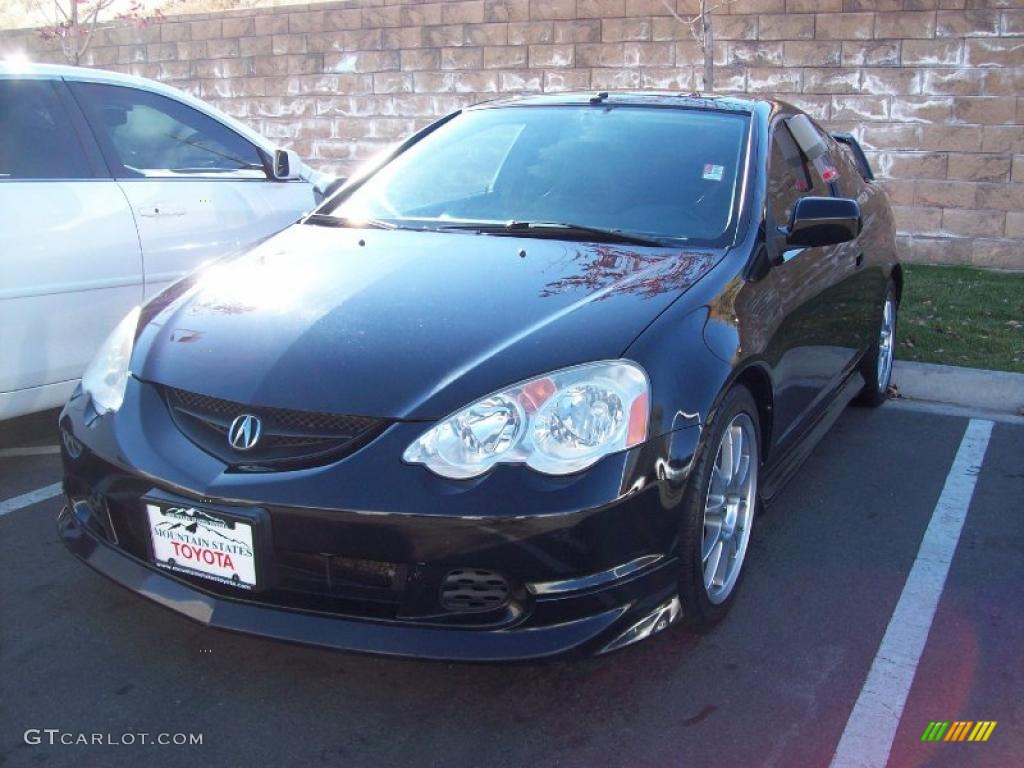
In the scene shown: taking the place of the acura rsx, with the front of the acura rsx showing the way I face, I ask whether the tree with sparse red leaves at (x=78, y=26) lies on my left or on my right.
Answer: on my right

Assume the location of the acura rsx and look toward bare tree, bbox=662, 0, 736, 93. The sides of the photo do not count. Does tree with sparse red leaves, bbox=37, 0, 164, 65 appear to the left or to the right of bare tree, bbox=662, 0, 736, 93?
left

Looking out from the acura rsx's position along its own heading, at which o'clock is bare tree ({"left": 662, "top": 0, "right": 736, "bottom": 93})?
The bare tree is roughly at 5 o'clock from the acura rsx.

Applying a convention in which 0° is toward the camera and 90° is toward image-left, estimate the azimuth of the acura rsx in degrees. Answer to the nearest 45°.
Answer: approximately 45°

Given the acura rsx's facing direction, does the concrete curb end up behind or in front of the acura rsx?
behind
